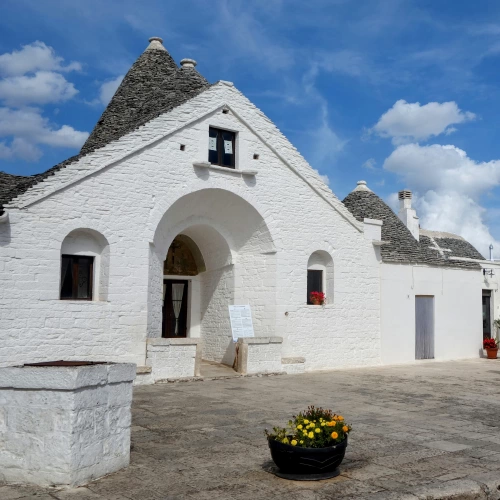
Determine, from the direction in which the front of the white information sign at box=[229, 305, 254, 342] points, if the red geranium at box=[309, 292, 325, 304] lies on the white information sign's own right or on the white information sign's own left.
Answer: on the white information sign's own left

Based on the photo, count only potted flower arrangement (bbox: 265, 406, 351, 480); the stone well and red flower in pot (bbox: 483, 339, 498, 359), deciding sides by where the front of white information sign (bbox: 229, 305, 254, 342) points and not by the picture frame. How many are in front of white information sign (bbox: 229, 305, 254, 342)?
2

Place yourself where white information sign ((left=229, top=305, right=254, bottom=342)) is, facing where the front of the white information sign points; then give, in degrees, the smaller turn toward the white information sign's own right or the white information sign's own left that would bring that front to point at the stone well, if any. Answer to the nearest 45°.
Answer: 0° — it already faces it

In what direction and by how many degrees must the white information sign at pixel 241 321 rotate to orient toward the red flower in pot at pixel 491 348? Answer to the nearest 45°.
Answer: approximately 135° to its left

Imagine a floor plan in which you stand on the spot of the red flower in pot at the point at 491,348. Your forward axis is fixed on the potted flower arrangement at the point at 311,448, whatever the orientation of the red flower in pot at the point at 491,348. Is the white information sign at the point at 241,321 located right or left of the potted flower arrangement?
right

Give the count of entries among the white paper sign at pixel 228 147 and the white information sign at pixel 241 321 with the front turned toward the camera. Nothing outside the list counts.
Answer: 2

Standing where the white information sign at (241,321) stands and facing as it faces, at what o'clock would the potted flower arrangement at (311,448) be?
The potted flower arrangement is roughly at 12 o'clock from the white information sign.

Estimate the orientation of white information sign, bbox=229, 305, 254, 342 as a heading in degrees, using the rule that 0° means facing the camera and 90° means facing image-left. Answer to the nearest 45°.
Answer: approximately 0°
